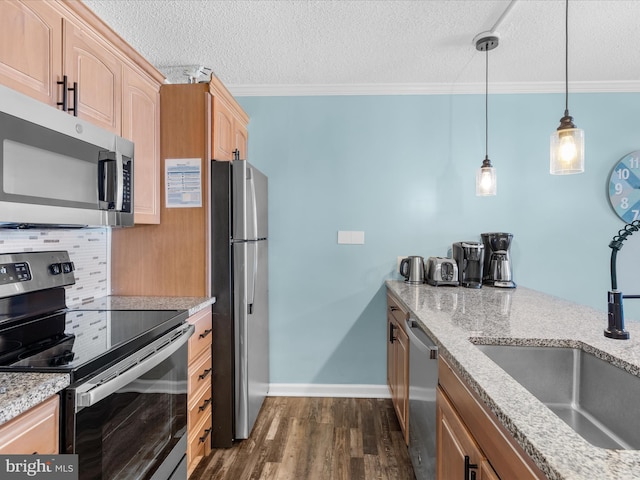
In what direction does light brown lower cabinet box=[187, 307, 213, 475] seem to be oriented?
to the viewer's right

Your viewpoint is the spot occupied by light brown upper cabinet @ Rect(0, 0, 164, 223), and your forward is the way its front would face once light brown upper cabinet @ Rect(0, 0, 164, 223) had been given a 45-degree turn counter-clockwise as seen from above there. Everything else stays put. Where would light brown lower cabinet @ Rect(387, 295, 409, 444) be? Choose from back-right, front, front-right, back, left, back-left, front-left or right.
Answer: front

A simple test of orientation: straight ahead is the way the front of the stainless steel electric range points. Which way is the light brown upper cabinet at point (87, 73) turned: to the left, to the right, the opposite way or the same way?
the same way

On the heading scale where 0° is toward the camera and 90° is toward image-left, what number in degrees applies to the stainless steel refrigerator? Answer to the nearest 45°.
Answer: approximately 270°

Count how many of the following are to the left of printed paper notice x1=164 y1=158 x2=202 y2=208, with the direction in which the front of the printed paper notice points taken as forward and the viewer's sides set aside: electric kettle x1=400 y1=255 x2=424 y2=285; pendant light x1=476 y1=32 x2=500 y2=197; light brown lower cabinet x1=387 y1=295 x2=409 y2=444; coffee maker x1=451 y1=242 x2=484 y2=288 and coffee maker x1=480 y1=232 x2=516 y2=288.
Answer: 5

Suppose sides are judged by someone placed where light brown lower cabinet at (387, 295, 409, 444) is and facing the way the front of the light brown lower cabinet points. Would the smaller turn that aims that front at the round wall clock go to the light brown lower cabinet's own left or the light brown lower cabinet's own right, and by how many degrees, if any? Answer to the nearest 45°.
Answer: approximately 135° to the light brown lower cabinet's own right

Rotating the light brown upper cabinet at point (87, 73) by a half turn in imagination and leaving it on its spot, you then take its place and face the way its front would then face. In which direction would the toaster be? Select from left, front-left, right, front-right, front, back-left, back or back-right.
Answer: back-right

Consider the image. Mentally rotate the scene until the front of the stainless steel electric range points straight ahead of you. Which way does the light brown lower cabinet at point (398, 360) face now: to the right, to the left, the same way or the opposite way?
the opposite way

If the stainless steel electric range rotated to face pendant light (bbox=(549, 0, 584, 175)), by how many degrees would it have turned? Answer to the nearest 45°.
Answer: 0° — it already faces it

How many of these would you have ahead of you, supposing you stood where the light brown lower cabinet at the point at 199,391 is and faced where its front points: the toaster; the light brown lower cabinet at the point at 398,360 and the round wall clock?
3

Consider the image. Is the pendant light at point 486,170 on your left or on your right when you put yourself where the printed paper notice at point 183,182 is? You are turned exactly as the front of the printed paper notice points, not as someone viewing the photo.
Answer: on your left

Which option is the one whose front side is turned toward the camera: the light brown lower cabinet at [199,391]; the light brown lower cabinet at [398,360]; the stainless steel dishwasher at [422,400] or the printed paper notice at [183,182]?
the printed paper notice

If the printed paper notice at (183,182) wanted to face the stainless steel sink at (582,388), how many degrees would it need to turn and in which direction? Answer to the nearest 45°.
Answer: approximately 45° to its left

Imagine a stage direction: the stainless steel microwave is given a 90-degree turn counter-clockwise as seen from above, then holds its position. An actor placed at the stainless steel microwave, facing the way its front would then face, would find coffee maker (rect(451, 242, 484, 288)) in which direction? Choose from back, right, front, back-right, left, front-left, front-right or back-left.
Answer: front-right

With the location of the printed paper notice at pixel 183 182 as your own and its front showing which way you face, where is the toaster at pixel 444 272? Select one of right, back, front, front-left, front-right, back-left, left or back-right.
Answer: left

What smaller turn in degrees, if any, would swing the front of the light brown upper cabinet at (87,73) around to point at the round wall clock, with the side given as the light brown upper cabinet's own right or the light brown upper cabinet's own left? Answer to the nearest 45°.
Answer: approximately 45° to the light brown upper cabinet's own left

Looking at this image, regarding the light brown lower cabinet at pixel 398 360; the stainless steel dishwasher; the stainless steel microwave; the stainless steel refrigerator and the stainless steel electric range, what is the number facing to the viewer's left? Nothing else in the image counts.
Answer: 2

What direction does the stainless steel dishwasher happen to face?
to the viewer's left

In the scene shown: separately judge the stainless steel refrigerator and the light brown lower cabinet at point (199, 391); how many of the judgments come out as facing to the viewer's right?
2

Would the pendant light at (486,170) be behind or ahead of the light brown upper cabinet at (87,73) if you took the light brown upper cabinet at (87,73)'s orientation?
ahead

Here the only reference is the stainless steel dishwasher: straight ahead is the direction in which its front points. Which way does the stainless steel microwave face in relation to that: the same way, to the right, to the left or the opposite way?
the opposite way
